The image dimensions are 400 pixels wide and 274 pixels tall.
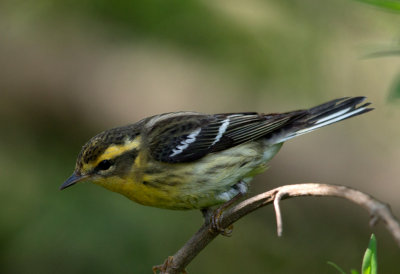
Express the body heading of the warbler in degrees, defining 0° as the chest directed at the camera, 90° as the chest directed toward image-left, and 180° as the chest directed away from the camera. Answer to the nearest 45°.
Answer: approximately 90°
